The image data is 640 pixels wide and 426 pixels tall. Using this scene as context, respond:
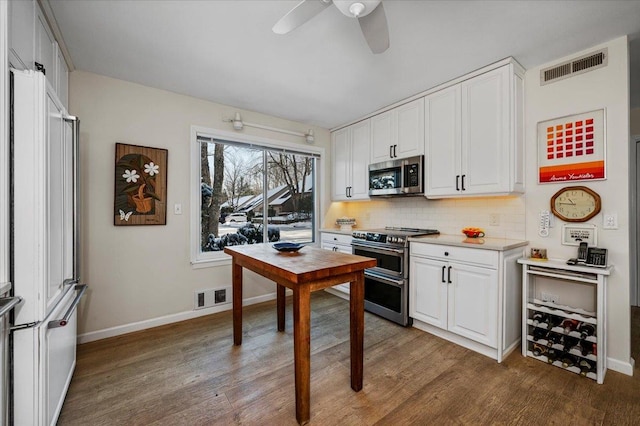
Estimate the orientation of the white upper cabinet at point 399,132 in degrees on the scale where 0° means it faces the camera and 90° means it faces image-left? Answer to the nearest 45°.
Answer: approximately 45°

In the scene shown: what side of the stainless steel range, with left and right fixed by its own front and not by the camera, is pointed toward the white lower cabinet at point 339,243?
right

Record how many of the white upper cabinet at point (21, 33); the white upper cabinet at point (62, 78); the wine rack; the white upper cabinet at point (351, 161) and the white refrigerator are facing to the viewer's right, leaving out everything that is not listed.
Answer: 3

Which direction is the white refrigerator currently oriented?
to the viewer's right

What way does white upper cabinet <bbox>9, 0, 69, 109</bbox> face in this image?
to the viewer's right

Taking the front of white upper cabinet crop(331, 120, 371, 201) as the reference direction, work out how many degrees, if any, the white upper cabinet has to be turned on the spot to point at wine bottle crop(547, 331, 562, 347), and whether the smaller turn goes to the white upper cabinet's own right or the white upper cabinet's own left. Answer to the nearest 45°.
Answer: approximately 90° to the white upper cabinet's own left

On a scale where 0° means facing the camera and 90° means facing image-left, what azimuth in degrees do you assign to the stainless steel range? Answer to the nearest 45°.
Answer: approximately 45°
